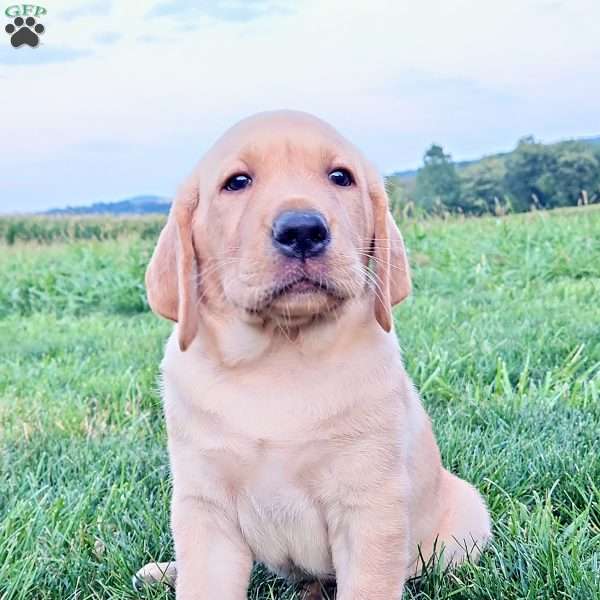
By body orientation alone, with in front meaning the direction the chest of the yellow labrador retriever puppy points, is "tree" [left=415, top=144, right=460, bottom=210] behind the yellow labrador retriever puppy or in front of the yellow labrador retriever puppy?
behind

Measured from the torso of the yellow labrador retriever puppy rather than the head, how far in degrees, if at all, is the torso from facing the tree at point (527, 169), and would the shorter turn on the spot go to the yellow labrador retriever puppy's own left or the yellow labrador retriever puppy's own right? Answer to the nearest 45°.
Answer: approximately 180°

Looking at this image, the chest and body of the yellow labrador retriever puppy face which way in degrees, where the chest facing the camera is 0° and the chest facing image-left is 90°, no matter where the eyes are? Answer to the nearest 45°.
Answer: approximately 0°

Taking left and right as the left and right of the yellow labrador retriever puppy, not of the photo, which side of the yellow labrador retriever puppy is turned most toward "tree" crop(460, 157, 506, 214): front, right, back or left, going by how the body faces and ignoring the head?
back

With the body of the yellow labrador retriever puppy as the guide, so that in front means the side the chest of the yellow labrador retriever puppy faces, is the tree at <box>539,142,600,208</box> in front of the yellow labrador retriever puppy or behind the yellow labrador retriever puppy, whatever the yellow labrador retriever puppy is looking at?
behind
